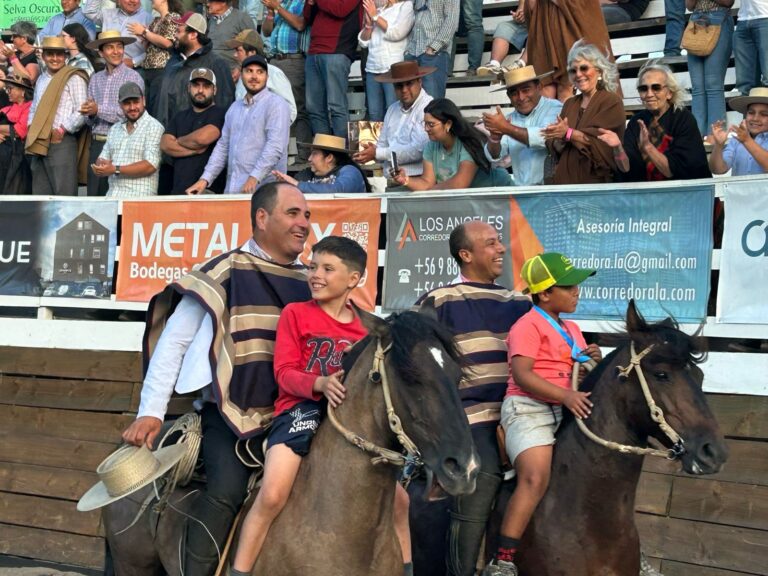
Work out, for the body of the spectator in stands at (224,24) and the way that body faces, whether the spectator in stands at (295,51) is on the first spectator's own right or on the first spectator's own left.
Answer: on the first spectator's own left

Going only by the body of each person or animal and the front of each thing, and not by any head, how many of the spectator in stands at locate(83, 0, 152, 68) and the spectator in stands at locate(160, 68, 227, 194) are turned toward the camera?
2

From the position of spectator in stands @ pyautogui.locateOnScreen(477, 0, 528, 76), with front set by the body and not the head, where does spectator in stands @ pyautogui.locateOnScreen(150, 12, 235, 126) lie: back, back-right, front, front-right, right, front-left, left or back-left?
front-right

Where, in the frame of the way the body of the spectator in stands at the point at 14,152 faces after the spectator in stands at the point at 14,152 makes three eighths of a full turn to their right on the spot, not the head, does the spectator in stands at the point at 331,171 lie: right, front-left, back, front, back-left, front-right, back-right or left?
back-right

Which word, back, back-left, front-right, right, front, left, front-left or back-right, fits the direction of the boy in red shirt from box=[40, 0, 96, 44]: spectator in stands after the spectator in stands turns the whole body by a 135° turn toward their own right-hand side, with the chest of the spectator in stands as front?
back

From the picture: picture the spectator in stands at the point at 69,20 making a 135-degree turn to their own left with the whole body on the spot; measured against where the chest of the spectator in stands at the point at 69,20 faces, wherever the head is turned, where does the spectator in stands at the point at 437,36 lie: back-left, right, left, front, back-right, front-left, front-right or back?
front-right

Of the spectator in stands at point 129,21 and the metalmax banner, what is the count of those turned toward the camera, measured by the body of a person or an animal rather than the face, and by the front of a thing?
2

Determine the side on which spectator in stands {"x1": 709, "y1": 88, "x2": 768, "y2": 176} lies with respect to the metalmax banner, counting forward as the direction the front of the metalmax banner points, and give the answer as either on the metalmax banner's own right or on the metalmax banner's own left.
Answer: on the metalmax banner's own left

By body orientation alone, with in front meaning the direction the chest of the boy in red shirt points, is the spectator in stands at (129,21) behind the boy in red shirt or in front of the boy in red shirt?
behind
